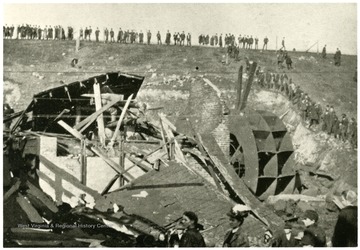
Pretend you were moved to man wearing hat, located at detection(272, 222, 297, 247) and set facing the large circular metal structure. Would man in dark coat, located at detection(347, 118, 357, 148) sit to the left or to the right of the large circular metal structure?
right

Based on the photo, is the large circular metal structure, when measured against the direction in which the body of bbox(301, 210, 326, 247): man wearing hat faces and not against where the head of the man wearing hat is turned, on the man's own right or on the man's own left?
on the man's own right
